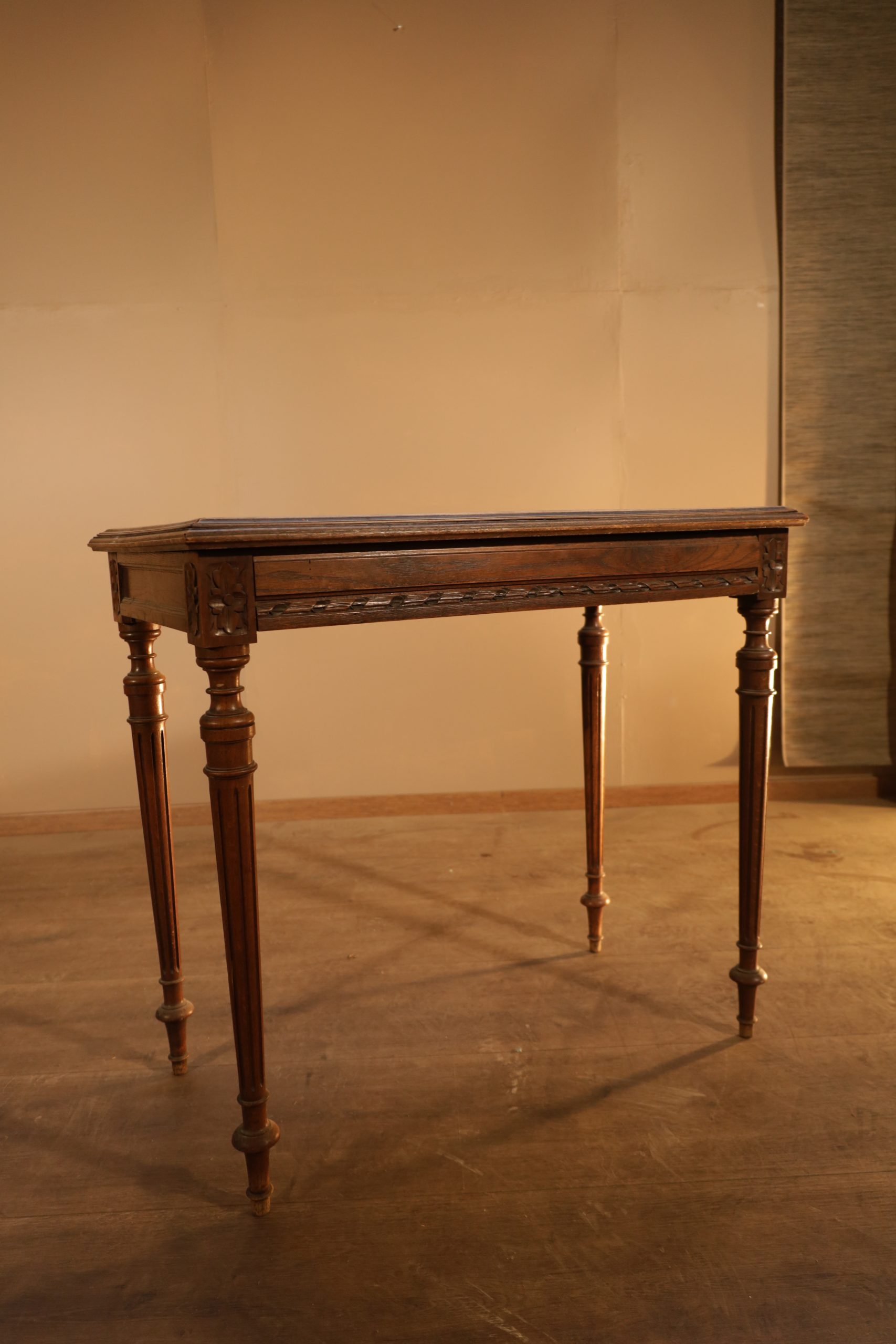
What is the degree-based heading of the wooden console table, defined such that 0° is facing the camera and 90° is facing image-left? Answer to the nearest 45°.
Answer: approximately 315°

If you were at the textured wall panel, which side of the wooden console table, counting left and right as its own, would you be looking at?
left
